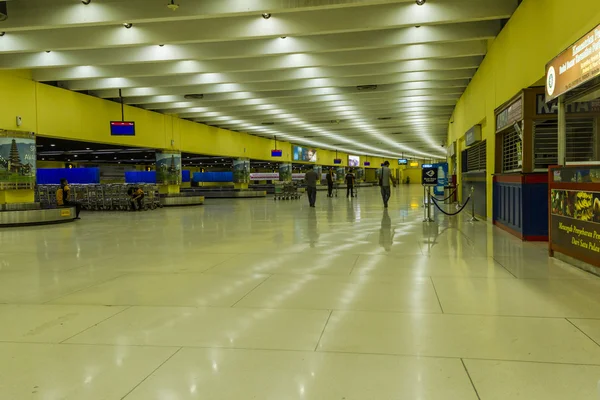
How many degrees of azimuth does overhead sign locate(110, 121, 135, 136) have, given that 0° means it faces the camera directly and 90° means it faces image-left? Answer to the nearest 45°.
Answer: approximately 0°

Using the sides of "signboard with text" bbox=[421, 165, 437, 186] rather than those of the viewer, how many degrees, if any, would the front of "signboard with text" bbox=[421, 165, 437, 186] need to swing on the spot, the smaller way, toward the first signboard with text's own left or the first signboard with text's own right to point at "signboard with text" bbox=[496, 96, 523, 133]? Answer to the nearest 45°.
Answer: approximately 45° to the first signboard with text's own left

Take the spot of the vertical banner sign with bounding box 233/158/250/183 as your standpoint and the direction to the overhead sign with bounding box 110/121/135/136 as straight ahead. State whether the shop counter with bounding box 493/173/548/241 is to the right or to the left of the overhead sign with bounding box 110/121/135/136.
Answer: left

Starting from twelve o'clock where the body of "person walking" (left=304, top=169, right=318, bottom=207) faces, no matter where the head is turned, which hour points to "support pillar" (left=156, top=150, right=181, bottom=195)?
The support pillar is roughly at 10 o'clock from the person walking.

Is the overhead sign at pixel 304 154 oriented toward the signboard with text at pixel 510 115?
yes

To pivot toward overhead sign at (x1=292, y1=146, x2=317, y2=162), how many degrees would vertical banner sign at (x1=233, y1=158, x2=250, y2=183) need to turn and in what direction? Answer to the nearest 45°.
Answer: approximately 135° to its left
